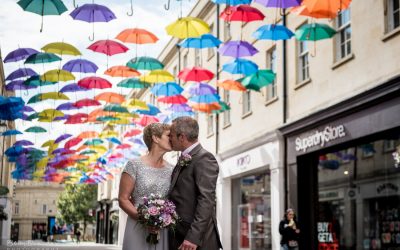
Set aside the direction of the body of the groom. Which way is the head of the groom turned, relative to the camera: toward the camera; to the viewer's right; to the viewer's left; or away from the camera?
to the viewer's left

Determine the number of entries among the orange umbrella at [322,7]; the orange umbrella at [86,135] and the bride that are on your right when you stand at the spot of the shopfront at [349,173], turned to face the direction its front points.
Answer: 1

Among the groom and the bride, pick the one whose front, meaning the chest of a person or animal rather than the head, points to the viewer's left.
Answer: the groom

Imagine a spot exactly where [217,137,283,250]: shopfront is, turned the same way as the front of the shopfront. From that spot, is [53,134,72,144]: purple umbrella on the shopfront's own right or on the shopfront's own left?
on the shopfront's own right

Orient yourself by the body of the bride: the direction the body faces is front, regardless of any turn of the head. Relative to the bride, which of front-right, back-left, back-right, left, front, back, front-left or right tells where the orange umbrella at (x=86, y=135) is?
back-left

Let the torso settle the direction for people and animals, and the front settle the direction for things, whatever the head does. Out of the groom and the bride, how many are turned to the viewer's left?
1

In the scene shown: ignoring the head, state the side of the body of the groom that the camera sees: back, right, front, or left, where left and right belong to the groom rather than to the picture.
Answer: left

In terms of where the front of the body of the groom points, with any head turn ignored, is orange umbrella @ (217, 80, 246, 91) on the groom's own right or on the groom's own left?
on the groom's own right

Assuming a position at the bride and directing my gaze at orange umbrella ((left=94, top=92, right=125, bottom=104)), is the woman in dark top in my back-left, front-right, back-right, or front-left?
front-right

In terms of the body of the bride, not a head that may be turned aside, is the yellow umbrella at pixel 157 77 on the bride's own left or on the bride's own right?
on the bride's own left

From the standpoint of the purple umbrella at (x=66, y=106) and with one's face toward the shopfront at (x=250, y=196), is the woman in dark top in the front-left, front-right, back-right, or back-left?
front-right

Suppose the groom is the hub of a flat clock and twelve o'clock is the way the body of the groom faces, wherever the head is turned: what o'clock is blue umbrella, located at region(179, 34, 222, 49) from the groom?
The blue umbrella is roughly at 3 o'clock from the groom.

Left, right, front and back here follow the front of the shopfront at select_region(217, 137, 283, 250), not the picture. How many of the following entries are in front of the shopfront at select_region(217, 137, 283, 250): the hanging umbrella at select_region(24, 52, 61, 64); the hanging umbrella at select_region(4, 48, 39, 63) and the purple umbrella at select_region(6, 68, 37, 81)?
3

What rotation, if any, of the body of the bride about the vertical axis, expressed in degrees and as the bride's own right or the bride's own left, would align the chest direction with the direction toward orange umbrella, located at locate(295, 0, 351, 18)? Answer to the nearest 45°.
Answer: approximately 90° to the bride's own left
